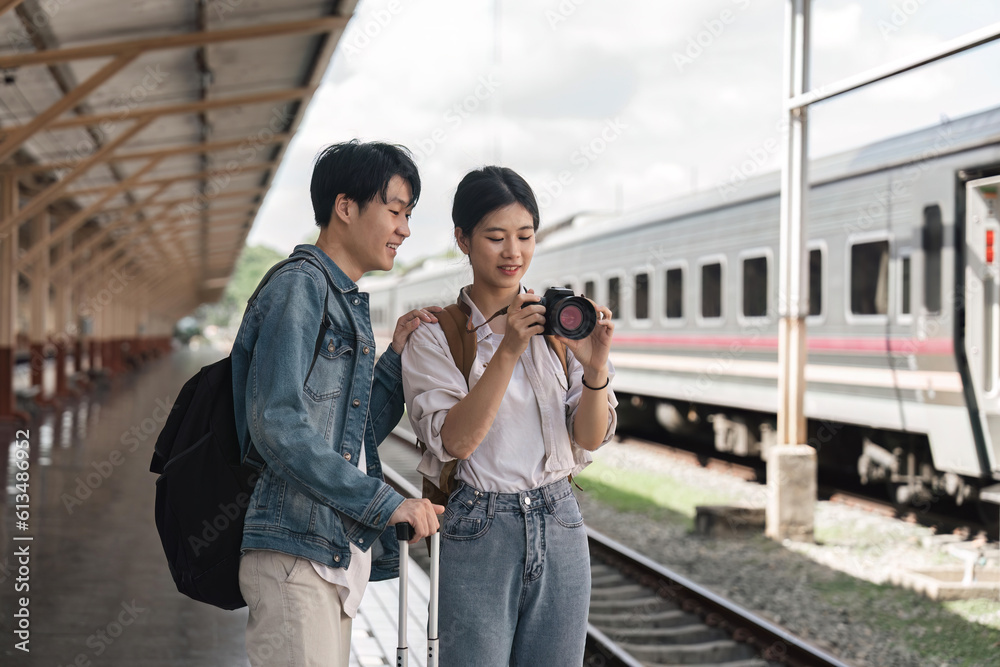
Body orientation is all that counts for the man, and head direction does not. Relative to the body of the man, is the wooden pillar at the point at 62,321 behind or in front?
behind

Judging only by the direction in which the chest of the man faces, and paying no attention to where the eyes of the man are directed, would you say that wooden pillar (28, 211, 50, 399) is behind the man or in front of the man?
behind

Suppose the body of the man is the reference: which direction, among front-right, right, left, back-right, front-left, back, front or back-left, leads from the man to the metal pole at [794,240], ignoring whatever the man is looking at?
left

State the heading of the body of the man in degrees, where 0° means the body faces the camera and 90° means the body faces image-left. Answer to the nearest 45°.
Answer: approximately 315°

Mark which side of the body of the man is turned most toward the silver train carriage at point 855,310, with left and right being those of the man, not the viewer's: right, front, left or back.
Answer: left

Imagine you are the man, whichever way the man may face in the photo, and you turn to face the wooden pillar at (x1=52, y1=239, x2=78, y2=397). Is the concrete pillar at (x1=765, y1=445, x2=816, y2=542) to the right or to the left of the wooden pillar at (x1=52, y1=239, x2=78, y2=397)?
right
